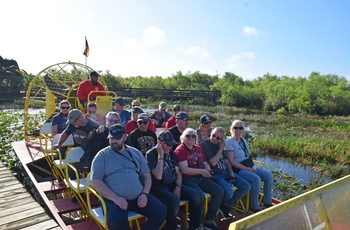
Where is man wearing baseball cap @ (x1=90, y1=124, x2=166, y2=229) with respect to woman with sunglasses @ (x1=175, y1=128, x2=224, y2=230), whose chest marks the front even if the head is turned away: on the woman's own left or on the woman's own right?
on the woman's own right

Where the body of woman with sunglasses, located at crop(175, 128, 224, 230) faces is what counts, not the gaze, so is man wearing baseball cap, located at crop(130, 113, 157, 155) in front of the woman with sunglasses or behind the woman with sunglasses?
behind

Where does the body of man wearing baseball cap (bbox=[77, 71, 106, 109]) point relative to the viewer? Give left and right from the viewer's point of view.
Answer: facing the viewer and to the right of the viewer

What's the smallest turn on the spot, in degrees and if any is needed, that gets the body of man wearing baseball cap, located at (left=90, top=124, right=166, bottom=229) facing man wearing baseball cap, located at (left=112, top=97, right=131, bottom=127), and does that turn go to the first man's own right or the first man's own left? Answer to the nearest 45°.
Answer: approximately 135° to the first man's own left

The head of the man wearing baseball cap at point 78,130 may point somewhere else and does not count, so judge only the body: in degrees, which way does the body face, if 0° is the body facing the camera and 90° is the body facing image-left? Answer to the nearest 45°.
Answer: approximately 45°

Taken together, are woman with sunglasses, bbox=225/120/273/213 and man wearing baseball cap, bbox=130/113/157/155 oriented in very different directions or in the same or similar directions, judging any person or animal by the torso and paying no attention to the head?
same or similar directions

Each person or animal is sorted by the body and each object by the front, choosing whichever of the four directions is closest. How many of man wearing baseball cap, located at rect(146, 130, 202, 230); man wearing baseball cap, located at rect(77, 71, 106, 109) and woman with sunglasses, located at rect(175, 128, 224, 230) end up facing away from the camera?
0

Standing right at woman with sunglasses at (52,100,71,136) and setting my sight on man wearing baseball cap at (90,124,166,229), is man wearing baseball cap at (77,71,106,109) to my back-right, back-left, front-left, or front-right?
back-left

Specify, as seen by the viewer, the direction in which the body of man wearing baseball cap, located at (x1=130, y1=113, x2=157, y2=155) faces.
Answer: toward the camera

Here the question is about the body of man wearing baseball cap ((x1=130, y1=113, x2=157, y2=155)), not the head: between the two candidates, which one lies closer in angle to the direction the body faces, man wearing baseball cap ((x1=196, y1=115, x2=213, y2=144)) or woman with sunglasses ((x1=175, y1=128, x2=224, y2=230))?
the woman with sunglasses

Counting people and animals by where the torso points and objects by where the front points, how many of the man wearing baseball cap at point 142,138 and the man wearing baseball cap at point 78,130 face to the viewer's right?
0
